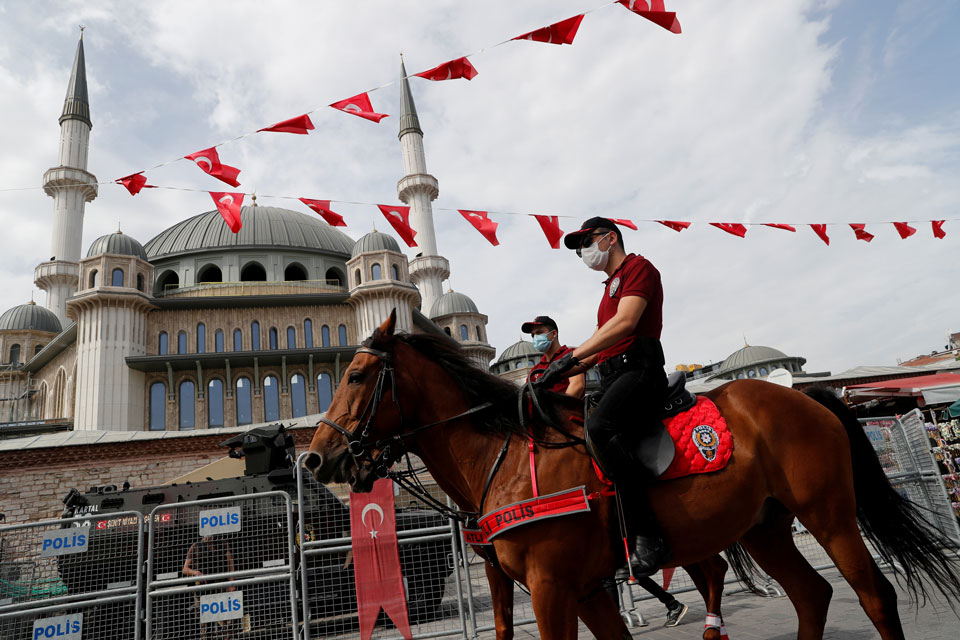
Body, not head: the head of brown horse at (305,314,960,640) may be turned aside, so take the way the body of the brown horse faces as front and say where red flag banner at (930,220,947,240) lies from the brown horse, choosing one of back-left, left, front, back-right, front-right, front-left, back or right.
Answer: back-right

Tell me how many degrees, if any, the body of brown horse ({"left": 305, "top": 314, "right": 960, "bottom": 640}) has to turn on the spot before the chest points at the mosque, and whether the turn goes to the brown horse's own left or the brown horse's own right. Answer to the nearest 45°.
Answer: approximately 45° to the brown horse's own right

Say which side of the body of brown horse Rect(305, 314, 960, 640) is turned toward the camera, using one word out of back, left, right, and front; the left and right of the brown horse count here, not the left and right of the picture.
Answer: left

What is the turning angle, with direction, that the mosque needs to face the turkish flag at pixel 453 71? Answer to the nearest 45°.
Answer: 0° — it already faces it

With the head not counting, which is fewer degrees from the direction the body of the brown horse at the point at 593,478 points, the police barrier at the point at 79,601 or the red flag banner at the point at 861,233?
the police barrier

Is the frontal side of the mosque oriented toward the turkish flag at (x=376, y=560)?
yes

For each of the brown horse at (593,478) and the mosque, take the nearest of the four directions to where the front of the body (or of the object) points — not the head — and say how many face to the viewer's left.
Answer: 1

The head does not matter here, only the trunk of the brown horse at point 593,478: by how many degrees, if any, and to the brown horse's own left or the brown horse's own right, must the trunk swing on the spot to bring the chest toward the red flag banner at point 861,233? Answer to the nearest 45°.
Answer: approximately 135° to the brown horse's own right

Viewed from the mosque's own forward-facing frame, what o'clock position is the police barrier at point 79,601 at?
The police barrier is roughly at 12 o'clock from the mosque.
